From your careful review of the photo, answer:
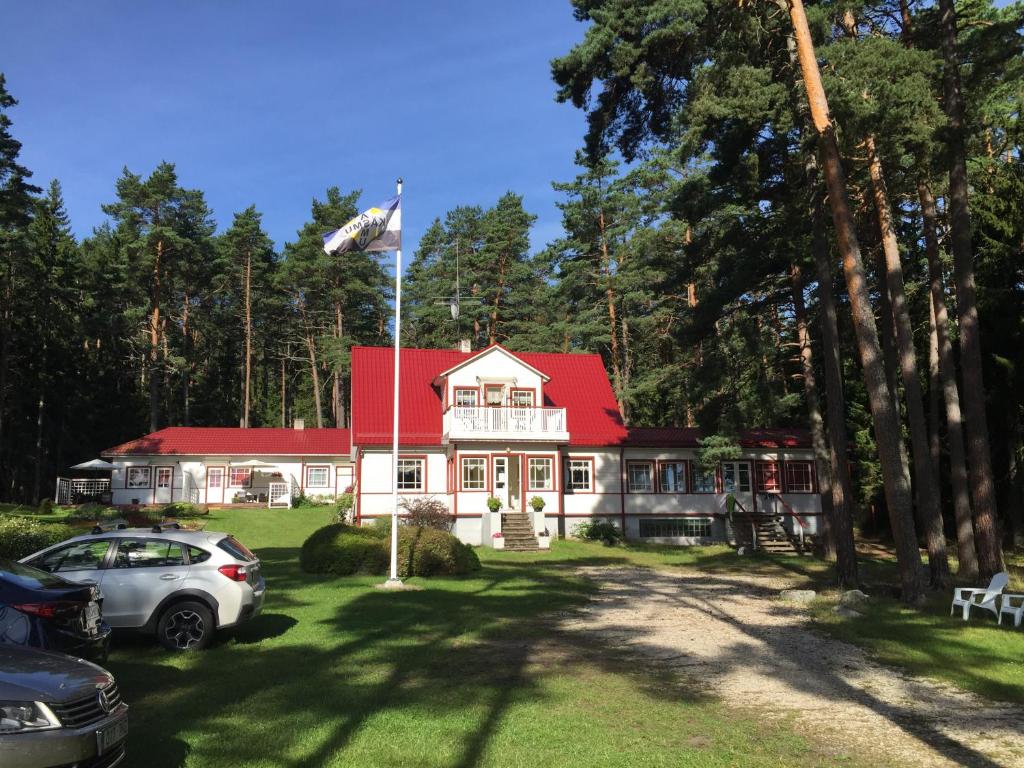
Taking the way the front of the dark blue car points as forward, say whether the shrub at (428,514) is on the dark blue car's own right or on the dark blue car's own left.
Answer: on the dark blue car's own right

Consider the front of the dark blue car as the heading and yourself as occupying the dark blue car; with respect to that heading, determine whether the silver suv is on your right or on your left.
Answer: on your right

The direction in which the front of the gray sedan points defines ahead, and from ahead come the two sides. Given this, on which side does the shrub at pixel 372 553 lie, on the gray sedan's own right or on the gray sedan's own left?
on the gray sedan's own left

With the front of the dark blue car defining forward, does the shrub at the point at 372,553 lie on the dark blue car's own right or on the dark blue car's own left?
on the dark blue car's own right

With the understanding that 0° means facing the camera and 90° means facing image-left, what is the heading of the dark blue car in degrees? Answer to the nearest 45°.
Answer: approximately 135°

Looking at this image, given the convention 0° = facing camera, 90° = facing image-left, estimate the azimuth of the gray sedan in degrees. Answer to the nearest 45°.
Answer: approximately 315°

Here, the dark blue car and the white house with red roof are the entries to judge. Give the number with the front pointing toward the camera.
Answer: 1

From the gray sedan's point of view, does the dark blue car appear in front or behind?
behind

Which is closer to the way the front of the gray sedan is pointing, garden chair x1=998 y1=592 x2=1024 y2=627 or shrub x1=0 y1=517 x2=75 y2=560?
the garden chair

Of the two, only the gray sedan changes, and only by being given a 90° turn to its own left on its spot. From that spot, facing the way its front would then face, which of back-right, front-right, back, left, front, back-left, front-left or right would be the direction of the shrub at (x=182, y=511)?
front-left
